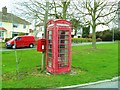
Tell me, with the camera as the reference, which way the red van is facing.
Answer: facing the viewer and to the left of the viewer
